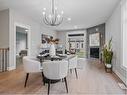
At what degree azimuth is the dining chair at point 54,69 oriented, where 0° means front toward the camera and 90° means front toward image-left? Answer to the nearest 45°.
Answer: approximately 180°

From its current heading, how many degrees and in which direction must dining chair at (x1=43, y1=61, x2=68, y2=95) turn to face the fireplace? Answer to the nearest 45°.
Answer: approximately 45° to its right

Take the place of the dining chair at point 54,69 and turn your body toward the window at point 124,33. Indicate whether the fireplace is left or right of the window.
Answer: left

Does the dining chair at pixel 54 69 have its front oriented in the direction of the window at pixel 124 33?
no

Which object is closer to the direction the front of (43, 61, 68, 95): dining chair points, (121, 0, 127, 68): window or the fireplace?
the fireplace
